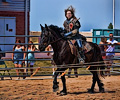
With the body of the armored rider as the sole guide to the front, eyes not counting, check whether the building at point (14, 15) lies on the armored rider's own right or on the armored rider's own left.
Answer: on the armored rider's own right
